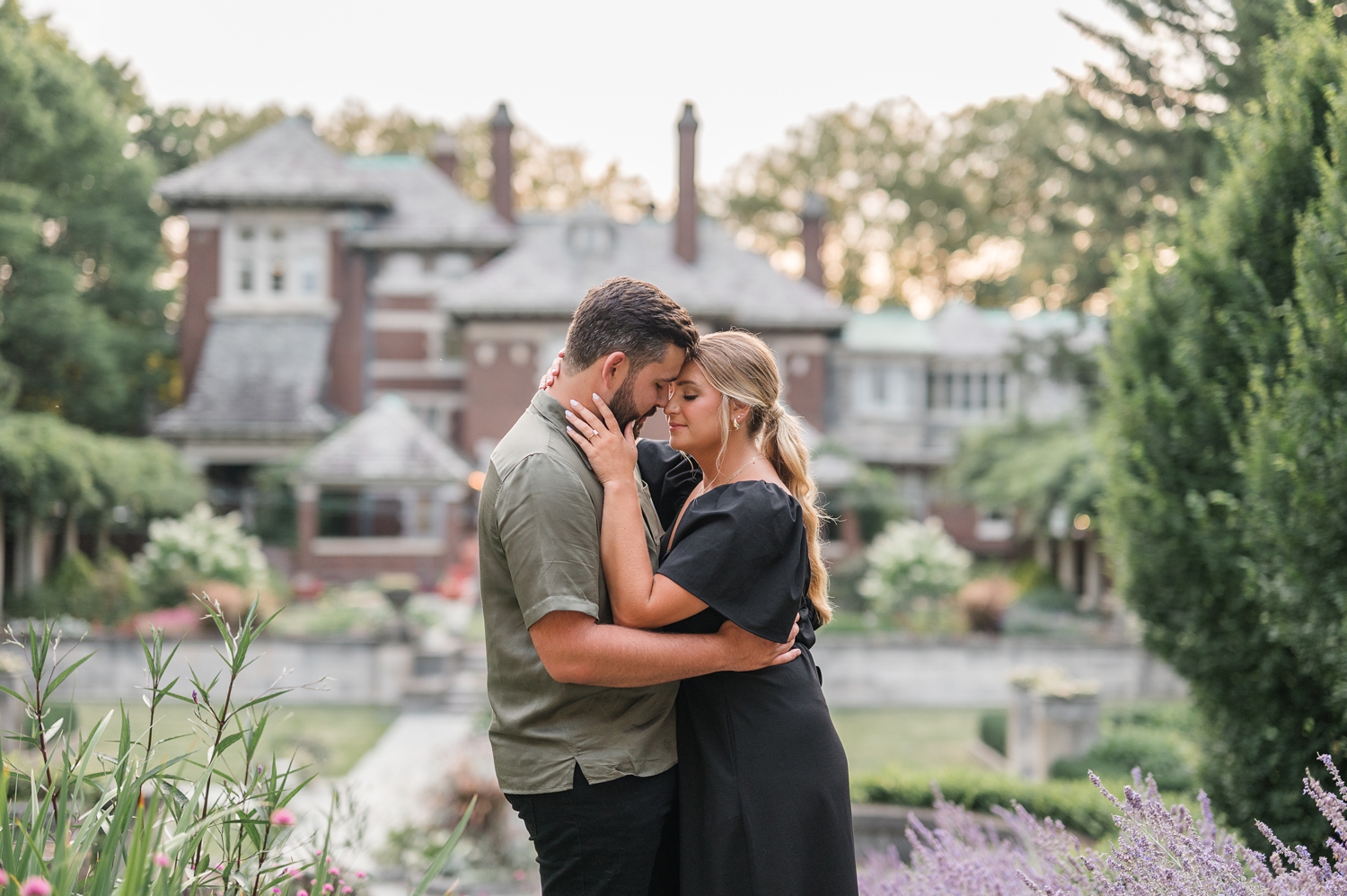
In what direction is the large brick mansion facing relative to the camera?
toward the camera

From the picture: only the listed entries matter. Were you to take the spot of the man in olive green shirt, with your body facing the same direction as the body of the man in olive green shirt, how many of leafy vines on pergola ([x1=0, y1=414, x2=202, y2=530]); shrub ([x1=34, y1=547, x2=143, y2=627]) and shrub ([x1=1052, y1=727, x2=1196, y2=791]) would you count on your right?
0

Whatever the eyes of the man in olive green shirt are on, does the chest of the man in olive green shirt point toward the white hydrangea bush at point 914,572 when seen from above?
no

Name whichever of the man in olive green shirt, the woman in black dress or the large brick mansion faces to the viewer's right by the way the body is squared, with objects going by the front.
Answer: the man in olive green shirt

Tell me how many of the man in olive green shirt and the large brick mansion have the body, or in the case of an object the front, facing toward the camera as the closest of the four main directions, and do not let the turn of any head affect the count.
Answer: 1

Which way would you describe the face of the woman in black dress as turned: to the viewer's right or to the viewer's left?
to the viewer's left

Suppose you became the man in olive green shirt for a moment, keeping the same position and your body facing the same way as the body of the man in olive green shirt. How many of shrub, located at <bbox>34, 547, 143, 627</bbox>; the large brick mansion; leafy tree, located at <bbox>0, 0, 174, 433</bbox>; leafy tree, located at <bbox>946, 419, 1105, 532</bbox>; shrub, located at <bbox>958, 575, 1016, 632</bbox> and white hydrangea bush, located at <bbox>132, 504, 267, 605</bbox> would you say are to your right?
0

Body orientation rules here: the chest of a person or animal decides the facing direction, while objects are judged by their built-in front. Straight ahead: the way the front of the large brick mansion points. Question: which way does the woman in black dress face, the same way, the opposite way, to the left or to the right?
to the right

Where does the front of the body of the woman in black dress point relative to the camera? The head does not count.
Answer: to the viewer's left

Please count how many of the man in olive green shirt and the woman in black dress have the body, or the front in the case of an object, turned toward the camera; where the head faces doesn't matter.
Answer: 0

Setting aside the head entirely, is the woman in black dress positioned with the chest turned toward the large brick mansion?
no

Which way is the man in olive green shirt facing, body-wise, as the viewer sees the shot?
to the viewer's right

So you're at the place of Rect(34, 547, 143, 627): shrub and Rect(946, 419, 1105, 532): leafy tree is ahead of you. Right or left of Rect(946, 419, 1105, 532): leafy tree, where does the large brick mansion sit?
left

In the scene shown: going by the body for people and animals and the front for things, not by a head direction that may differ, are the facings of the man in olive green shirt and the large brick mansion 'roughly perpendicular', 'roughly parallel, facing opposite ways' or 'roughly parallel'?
roughly perpendicular

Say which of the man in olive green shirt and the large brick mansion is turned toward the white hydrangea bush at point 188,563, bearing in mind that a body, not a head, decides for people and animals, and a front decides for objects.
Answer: the large brick mansion

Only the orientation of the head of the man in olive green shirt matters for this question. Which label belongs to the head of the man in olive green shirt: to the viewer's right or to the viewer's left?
to the viewer's right
